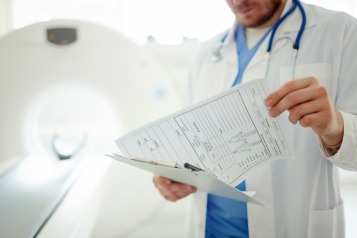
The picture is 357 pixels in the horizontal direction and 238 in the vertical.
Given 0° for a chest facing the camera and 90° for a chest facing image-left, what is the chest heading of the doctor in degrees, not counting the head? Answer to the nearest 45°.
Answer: approximately 45°

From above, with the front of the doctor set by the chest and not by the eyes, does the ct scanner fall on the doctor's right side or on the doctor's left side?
on the doctor's right side
